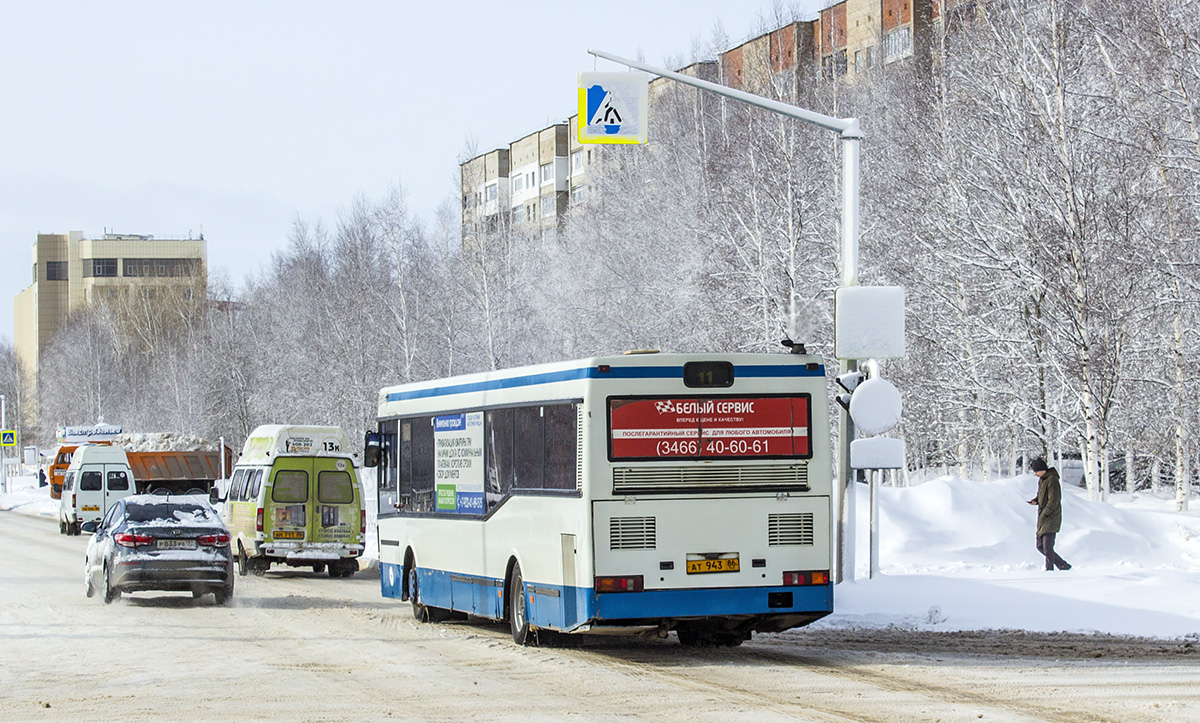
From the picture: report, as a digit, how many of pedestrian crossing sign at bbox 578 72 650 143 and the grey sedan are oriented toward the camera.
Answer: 1

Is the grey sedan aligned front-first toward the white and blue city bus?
no

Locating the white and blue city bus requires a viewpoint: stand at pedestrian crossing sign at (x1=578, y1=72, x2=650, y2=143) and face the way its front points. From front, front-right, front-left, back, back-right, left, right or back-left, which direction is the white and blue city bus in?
front

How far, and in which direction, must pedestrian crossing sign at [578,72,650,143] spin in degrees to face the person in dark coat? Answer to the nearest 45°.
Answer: approximately 135° to its left

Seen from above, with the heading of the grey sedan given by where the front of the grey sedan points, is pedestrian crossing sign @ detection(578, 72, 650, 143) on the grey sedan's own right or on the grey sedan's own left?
on the grey sedan's own right

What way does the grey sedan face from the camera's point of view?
away from the camera

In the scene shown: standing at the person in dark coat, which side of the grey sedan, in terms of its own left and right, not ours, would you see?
right

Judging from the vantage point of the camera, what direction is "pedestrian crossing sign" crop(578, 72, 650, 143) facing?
facing the viewer

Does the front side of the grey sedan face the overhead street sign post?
no

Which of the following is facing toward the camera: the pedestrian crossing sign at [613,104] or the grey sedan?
the pedestrian crossing sign

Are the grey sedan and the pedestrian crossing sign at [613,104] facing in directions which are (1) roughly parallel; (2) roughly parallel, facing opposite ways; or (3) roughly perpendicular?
roughly parallel, facing opposite ways

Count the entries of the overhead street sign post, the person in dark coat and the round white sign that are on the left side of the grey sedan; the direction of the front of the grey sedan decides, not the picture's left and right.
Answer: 0

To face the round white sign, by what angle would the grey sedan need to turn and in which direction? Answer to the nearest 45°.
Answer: approximately 135° to its right

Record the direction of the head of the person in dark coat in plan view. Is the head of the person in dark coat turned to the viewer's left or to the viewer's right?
to the viewer's left
